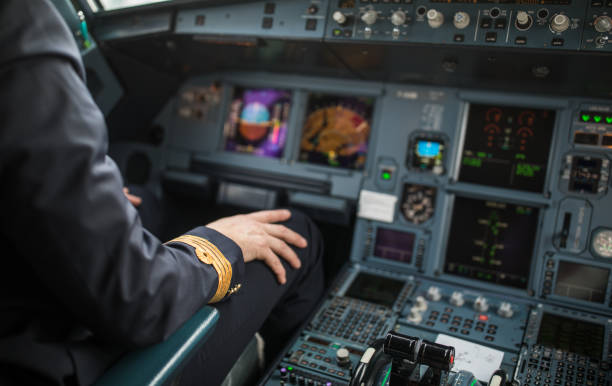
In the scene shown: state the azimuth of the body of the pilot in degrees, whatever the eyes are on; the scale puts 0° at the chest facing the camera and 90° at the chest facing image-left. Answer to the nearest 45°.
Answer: approximately 225°
